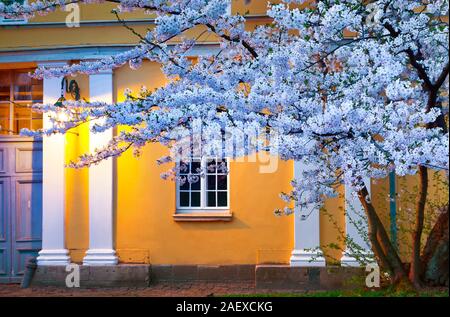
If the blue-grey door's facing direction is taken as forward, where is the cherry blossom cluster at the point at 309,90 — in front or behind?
in front

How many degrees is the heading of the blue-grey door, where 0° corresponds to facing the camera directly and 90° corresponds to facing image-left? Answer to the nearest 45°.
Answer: approximately 0°
